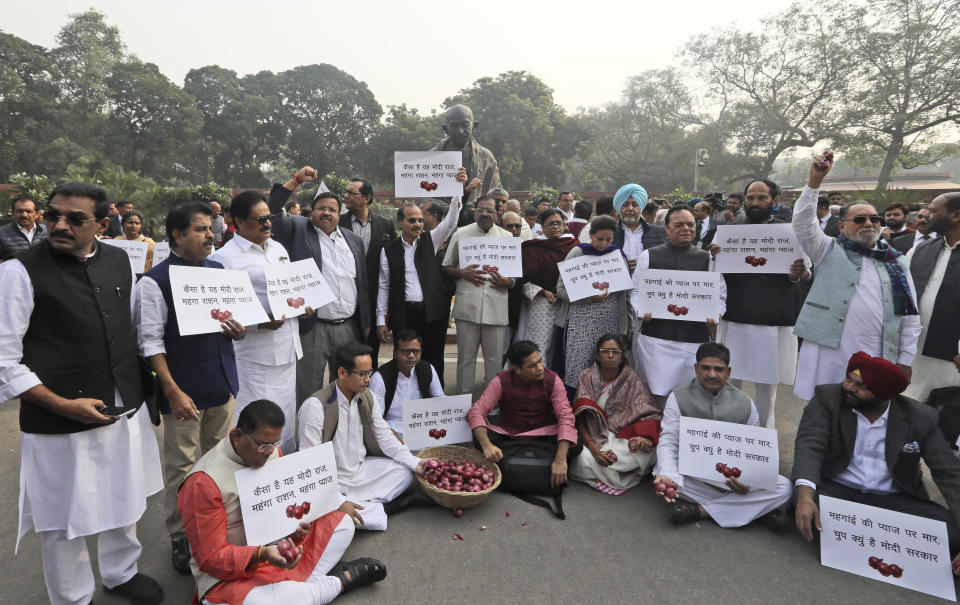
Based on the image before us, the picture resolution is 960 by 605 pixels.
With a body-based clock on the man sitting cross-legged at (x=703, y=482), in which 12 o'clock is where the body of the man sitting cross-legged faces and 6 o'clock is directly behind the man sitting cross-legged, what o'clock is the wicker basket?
The wicker basket is roughly at 2 o'clock from the man sitting cross-legged.

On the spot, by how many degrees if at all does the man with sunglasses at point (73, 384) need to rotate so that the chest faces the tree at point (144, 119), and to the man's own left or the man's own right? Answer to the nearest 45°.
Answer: approximately 135° to the man's own left

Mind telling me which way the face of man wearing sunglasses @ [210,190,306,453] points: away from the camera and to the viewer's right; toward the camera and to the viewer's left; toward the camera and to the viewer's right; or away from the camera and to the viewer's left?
toward the camera and to the viewer's right

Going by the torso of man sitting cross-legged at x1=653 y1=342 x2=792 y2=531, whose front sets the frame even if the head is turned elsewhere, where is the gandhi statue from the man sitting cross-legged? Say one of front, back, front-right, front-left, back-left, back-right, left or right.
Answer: back-right

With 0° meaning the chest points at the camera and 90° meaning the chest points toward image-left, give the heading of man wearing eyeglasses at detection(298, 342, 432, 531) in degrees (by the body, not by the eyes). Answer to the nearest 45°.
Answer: approximately 315°
